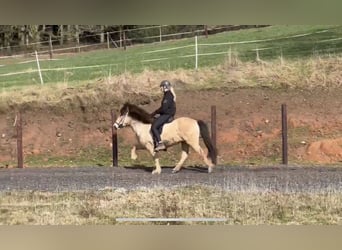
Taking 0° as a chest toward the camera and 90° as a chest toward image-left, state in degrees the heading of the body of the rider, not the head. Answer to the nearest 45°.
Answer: approximately 90°

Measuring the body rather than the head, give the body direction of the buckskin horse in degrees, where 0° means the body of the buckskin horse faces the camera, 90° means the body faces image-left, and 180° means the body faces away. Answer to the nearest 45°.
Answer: approximately 90°

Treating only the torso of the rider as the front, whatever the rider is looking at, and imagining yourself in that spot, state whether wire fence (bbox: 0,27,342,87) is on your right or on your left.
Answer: on your right

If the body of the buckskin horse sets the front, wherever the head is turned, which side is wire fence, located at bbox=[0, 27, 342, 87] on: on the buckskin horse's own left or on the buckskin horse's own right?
on the buckskin horse's own right
